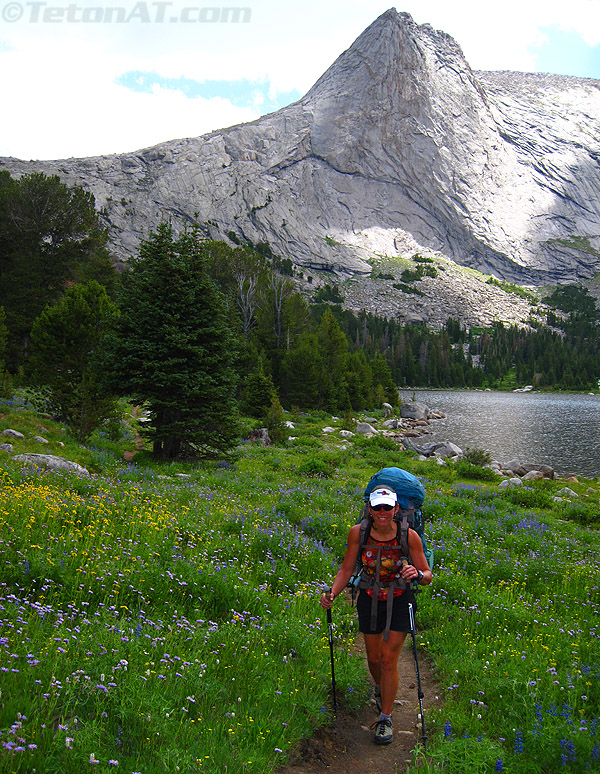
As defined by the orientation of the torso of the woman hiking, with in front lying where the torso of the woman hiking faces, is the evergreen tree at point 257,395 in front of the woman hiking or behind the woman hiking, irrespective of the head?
behind

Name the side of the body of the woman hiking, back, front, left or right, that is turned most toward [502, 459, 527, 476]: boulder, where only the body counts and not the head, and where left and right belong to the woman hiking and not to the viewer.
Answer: back

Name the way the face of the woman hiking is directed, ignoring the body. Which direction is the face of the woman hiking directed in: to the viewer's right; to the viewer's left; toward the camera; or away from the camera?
toward the camera

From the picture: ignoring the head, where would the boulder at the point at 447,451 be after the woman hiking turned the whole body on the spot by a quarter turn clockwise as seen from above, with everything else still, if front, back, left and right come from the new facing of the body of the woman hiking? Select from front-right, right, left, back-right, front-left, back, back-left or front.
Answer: right

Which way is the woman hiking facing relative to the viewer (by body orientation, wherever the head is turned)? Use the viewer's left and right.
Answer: facing the viewer

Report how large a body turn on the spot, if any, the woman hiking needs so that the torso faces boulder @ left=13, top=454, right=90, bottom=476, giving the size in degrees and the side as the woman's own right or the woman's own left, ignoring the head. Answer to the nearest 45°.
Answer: approximately 135° to the woman's own right

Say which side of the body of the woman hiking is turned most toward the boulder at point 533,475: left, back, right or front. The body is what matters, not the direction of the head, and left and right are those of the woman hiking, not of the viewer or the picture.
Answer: back

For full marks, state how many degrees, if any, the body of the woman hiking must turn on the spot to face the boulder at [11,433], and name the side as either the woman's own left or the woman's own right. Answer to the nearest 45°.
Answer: approximately 135° to the woman's own right

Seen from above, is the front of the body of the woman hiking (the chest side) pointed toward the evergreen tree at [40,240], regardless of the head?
no
